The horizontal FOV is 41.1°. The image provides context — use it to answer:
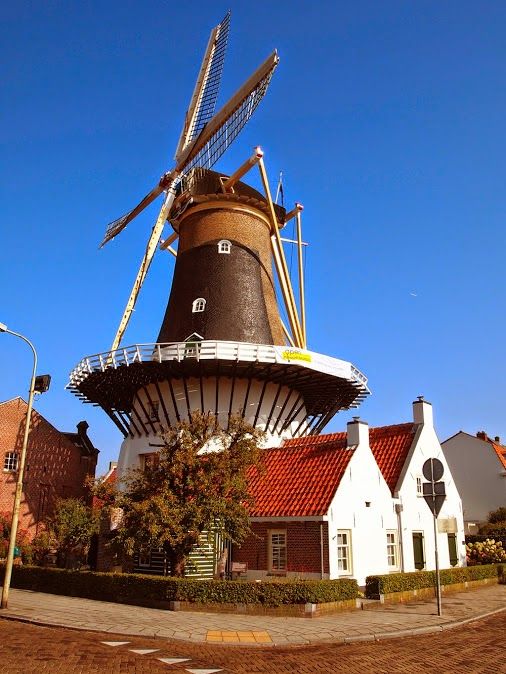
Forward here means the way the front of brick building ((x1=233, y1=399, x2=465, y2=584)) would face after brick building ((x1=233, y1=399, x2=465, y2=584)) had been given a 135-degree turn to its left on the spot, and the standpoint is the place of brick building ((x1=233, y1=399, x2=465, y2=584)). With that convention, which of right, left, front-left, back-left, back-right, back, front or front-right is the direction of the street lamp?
back-left

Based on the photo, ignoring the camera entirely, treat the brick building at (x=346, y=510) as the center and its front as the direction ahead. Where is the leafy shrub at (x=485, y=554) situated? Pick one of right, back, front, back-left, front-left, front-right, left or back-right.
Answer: left

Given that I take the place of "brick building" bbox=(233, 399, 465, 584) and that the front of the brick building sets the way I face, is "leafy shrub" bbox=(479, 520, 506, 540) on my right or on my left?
on my left

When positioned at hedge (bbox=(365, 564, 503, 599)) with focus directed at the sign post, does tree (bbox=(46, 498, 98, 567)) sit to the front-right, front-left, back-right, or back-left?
back-right

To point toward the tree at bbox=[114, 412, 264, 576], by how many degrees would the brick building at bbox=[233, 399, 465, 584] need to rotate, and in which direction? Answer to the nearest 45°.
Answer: approximately 90° to its right

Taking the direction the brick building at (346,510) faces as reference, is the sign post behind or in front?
in front

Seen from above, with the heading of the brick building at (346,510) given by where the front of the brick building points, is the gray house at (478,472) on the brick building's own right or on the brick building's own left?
on the brick building's own left

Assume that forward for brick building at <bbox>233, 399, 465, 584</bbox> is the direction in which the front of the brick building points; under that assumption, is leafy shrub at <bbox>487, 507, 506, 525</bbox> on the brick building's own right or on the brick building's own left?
on the brick building's own left

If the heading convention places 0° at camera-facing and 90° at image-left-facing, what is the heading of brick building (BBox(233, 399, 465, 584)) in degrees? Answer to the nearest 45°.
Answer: approximately 315°

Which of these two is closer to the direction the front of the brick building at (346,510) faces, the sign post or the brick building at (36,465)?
the sign post
